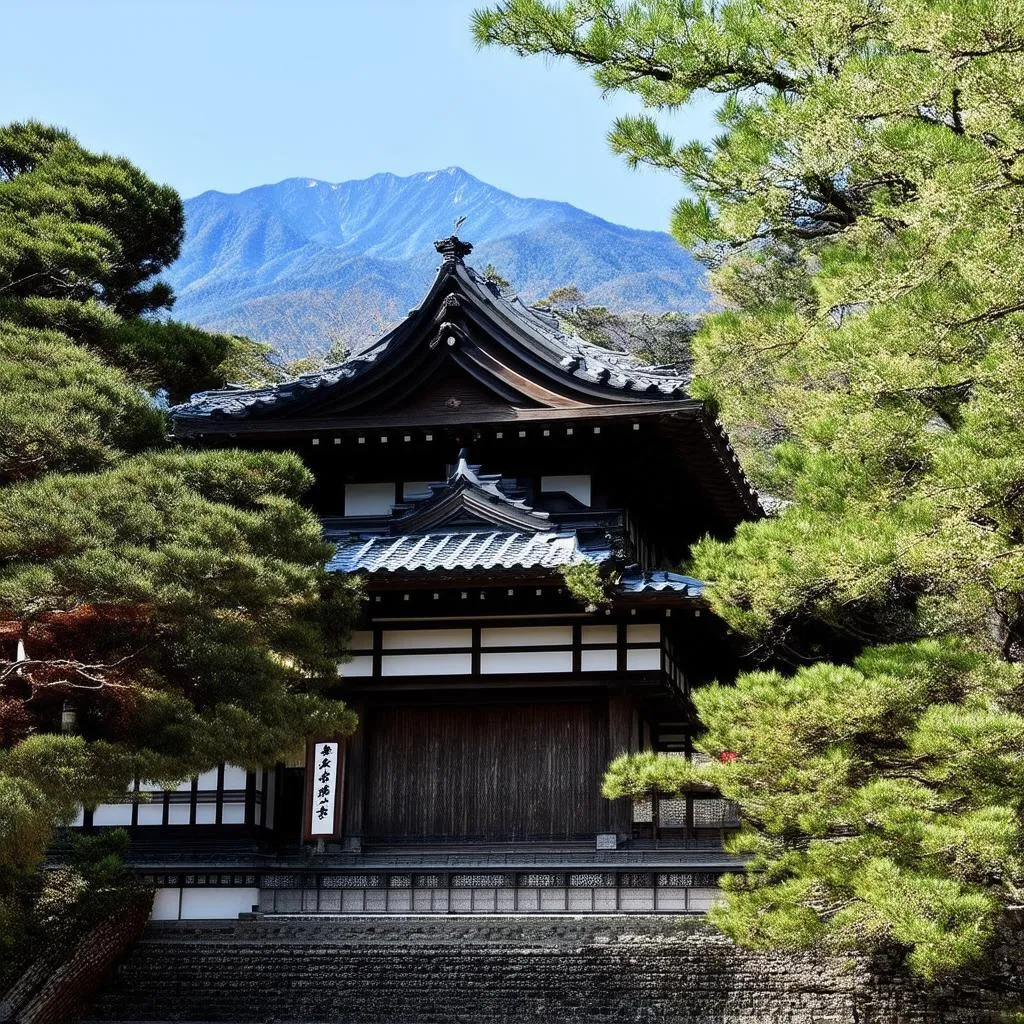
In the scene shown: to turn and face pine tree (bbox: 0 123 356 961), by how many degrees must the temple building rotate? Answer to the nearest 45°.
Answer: approximately 45° to its right

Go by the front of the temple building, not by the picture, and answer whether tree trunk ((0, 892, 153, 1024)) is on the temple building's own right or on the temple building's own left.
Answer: on the temple building's own right

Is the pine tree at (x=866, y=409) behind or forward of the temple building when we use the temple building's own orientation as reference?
forward

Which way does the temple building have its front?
toward the camera
